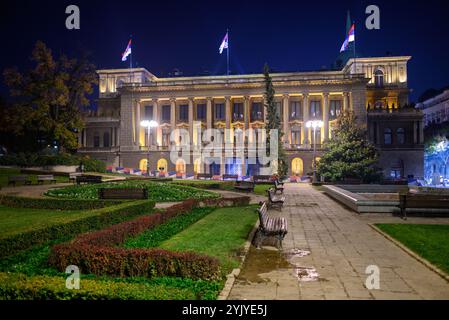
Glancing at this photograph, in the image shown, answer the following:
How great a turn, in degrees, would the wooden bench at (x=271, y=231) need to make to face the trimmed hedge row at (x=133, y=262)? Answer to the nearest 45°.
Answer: approximately 135° to its right

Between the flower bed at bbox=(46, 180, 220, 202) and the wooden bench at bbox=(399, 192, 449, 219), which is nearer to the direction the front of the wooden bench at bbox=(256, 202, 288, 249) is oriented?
the wooden bench

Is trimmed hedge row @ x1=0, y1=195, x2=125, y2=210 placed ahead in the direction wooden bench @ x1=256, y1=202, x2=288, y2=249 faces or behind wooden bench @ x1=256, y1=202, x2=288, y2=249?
behind

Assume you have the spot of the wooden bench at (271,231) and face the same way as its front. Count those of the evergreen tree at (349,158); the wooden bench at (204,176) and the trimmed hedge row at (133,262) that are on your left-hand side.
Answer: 2

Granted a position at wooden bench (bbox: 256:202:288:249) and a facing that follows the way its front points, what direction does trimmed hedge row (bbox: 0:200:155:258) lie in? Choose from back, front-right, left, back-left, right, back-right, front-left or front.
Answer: back

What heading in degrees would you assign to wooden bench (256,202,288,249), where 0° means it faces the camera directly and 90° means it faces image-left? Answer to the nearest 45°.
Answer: approximately 270°

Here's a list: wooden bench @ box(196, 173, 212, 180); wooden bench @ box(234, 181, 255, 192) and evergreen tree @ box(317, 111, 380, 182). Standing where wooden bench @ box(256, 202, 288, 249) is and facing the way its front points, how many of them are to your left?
3

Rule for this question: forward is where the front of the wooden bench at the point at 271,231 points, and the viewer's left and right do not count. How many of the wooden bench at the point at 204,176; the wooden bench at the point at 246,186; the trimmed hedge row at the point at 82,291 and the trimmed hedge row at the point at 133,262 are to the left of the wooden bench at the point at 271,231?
2

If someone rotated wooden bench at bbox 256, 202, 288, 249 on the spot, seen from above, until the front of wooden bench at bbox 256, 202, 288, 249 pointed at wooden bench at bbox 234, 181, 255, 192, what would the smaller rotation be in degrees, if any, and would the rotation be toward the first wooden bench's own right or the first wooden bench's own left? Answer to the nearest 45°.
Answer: approximately 90° to the first wooden bench's own left

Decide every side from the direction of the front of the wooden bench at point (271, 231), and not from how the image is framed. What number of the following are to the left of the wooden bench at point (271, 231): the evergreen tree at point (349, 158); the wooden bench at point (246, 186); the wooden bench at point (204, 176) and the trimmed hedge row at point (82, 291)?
3

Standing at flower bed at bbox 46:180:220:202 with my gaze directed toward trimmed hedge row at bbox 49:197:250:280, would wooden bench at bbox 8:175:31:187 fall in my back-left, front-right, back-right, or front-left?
back-right

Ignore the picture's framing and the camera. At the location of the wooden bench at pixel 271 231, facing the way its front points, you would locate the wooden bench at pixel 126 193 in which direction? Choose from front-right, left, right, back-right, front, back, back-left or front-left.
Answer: back-left

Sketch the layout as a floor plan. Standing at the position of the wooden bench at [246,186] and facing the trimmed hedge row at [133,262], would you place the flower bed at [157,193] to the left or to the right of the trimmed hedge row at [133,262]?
right

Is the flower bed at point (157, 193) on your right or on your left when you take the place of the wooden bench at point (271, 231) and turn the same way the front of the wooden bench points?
on your left
